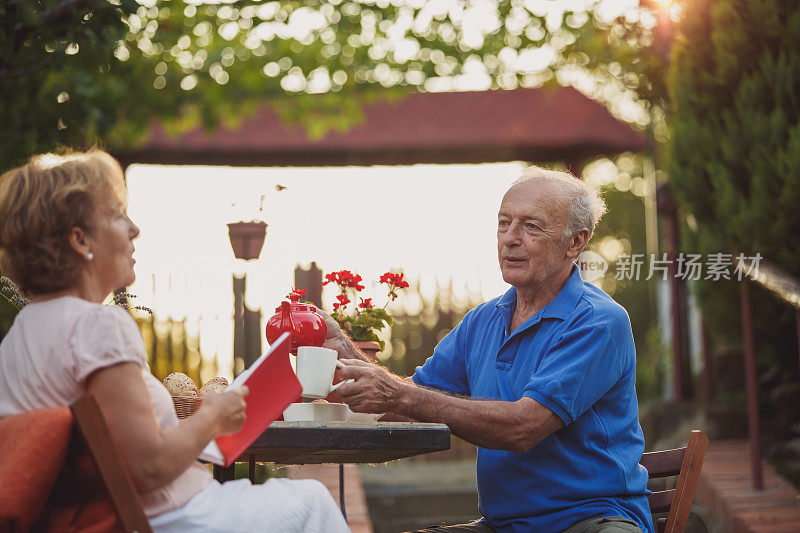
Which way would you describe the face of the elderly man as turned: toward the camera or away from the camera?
toward the camera

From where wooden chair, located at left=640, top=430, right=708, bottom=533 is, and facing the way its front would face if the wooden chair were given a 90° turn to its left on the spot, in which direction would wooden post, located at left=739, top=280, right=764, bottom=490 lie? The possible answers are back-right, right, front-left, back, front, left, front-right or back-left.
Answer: back-left

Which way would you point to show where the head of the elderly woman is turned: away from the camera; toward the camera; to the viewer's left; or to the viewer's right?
to the viewer's right

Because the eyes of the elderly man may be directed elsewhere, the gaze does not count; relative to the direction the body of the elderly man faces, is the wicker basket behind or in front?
in front

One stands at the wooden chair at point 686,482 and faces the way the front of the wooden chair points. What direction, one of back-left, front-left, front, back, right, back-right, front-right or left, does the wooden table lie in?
front

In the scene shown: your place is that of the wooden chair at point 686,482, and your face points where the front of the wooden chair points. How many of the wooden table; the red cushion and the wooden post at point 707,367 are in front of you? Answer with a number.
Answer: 2

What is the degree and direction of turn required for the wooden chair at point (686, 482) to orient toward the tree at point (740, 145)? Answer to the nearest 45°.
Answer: approximately 135° to its right

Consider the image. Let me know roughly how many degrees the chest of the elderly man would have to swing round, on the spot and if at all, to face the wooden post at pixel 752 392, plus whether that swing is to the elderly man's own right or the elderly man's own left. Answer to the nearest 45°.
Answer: approximately 180°

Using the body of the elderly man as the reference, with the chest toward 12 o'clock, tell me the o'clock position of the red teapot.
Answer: The red teapot is roughly at 1 o'clock from the elderly man.

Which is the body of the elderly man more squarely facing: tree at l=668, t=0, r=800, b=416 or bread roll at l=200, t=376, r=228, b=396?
the bread roll

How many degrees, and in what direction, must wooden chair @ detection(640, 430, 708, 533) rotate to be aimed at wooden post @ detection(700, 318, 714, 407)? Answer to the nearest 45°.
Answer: approximately 135° to its right

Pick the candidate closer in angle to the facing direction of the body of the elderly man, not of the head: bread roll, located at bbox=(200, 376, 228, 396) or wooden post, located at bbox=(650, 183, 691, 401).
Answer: the bread roll

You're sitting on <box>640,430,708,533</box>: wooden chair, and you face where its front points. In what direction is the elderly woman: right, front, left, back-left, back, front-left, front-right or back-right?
front

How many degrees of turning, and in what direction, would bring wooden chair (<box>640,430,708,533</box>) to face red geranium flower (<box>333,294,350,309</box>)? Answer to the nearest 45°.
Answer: approximately 45° to its right

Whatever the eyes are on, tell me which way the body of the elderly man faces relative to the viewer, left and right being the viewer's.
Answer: facing the viewer and to the left of the viewer

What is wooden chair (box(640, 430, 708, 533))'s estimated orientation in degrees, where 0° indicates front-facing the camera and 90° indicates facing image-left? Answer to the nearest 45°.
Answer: approximately 45°

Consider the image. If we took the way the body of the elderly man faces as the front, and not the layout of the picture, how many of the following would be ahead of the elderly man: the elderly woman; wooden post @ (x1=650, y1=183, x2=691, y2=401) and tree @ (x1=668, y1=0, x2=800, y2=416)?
1
